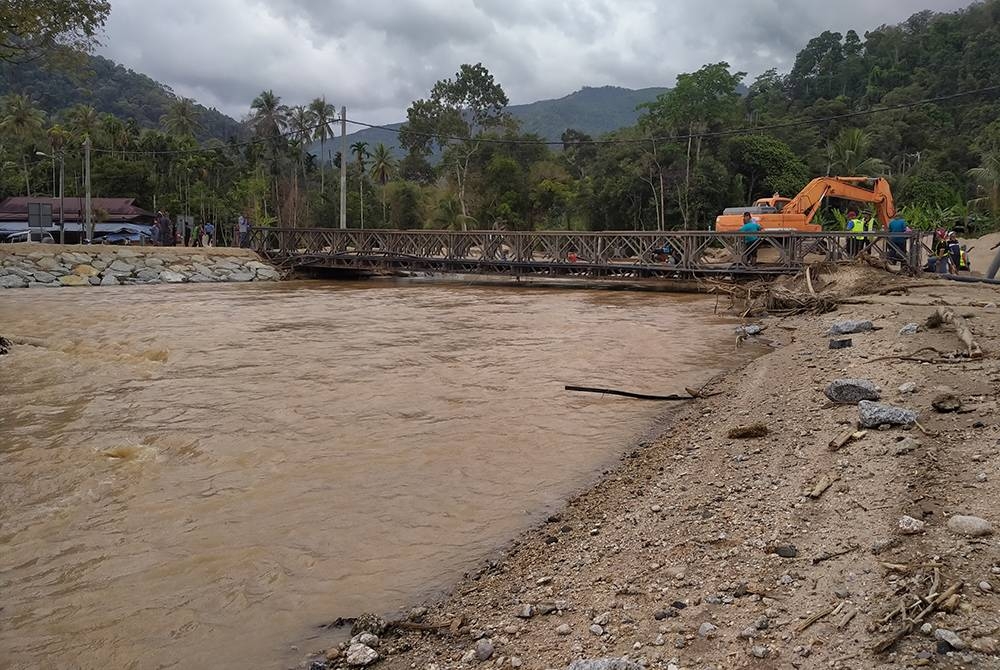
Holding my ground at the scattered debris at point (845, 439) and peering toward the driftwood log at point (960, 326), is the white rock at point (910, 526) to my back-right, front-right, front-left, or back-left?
back-right

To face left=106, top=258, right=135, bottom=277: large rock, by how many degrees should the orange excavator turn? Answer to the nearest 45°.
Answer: approximately 180°

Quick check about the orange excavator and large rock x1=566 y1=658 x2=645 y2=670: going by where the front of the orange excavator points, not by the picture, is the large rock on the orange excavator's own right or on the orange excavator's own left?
on the orange excavator's own right

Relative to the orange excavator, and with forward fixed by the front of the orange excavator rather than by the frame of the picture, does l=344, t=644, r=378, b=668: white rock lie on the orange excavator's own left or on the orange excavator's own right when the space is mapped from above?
on the orange excavator's own right

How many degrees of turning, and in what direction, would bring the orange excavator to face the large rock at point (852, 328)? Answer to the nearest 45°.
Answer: approximately 90° to its right

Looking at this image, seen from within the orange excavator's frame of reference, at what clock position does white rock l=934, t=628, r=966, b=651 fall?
The white rock is roughly at 3 o'clock from the orange excavator.

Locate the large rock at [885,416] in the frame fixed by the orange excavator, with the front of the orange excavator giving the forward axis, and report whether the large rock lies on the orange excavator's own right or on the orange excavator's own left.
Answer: on the orange excavator's own right

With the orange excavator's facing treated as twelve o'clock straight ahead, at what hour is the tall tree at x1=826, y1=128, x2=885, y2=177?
The tall tree is roughly at 9 o'clock from the orange excavator.

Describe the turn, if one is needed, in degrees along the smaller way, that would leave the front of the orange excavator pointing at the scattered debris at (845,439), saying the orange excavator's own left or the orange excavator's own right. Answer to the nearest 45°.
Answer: approximately 90° to the orange excavator's own right

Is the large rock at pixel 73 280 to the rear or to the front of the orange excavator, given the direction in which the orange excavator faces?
to the rear

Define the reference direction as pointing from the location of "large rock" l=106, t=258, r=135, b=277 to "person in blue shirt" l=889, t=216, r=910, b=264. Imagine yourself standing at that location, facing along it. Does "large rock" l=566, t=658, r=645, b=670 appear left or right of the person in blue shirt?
right

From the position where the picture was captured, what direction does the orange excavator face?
facing to the right of the viewer
